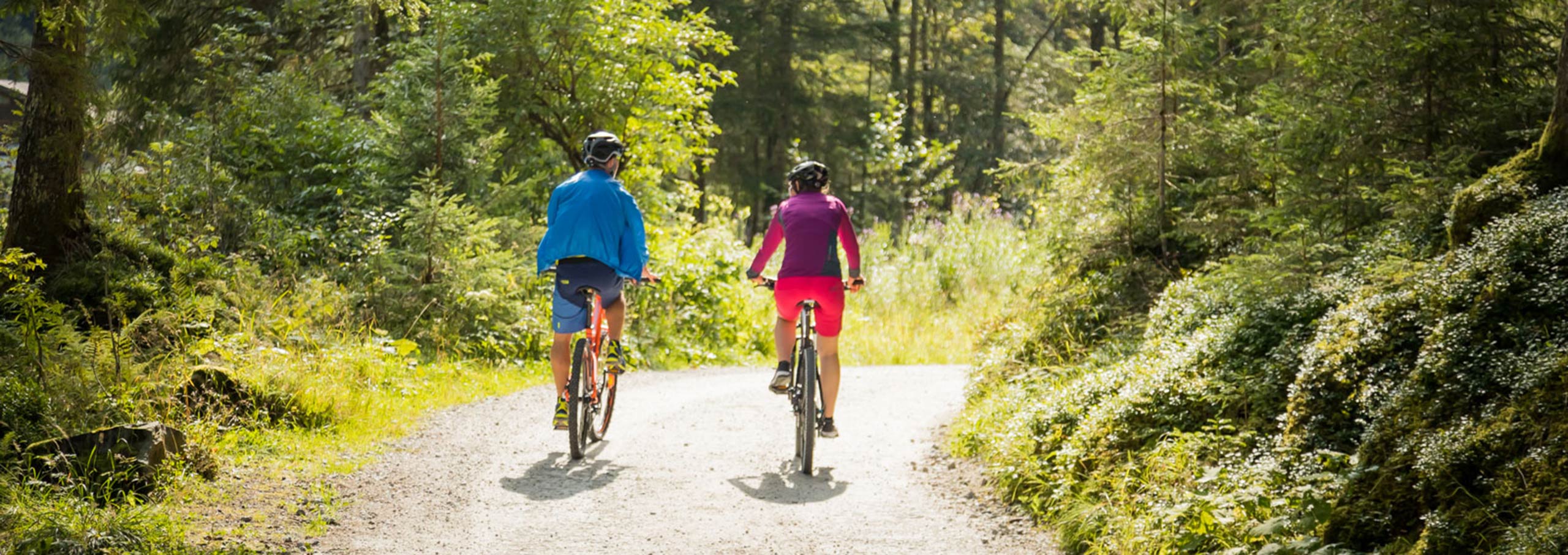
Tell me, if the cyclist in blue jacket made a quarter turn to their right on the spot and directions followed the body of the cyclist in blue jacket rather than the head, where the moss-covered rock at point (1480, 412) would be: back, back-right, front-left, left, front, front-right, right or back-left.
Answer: front-right

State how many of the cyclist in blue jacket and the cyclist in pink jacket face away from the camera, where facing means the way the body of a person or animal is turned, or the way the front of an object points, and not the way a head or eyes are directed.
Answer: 2

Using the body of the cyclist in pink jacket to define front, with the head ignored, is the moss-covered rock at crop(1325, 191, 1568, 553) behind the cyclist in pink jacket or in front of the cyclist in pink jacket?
behind

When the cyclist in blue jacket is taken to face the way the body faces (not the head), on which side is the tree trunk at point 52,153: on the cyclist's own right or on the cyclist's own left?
on the cyclist's own left

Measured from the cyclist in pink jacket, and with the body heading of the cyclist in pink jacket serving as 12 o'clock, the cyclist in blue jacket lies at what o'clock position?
The cyclist in blue jacket is roughly at 9 o'clock from the cyclist in pink jacket.

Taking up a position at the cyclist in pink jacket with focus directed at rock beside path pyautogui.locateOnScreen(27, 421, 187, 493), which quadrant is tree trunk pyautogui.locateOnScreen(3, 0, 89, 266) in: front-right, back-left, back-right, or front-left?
front-right

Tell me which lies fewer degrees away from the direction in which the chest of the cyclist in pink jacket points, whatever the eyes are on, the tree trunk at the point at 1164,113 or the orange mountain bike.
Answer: the tree trunk

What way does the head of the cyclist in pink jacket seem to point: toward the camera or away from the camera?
away from the camera

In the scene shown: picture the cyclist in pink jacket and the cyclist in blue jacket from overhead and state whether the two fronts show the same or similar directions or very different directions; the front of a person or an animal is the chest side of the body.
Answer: same or similar directions

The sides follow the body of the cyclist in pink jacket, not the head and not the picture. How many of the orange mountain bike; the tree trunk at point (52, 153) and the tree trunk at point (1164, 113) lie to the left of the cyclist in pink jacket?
2

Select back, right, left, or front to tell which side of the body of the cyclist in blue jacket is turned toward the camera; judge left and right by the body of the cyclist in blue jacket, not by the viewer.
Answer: back

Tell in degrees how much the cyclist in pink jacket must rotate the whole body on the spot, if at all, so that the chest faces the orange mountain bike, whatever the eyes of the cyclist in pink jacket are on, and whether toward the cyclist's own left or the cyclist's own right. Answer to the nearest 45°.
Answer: approximately 90° to the cyclist's own left

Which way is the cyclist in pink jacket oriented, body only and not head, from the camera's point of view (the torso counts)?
away from the camera
